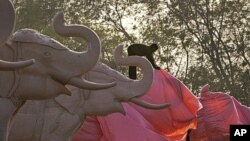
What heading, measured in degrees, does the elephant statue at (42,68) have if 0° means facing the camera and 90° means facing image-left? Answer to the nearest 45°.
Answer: approximately 270°

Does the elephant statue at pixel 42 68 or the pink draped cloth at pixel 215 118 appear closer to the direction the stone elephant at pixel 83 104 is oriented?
the pink draped cloth

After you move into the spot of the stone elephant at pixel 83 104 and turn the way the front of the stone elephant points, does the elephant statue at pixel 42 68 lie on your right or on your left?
on your right

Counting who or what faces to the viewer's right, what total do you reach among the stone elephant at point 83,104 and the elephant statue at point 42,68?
2

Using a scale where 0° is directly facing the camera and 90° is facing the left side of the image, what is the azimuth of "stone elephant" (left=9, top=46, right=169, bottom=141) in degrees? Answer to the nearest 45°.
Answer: approximately 270°
